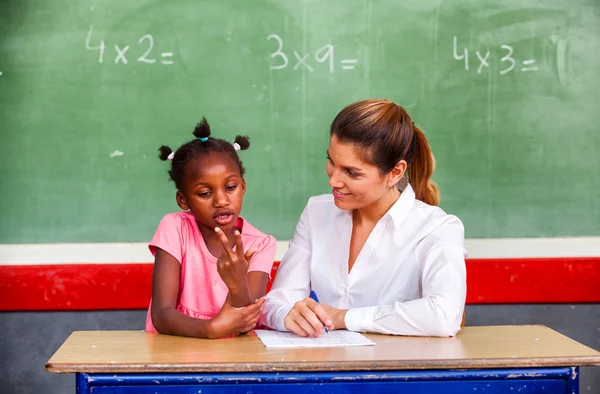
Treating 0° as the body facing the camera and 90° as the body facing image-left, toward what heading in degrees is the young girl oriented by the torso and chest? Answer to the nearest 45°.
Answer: approximately 315°
